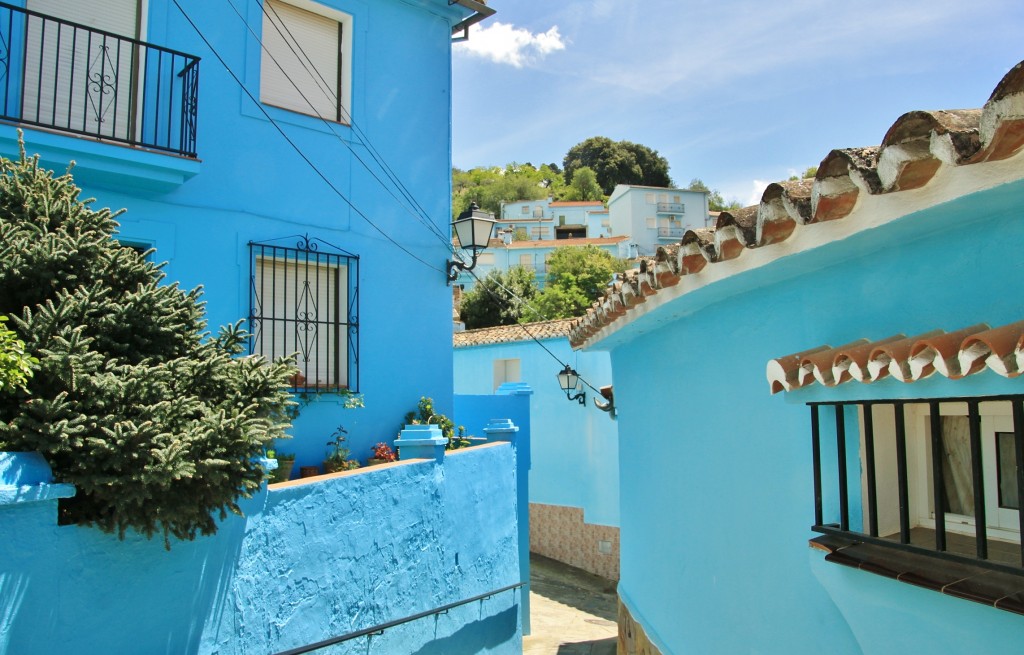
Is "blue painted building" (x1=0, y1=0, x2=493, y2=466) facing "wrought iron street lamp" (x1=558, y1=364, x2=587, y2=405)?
no

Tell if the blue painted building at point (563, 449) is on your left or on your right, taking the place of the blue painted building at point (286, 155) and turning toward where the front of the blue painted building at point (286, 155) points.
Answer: on your left

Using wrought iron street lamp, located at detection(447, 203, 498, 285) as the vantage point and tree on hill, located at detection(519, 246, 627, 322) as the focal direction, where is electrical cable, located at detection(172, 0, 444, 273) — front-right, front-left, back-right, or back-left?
back-left

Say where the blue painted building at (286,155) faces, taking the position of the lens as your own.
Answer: facing the viewer and to the right of the viewer

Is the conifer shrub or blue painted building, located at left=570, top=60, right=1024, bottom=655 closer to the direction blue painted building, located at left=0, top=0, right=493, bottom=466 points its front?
the blue painted building

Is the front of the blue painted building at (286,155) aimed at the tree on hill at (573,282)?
no
